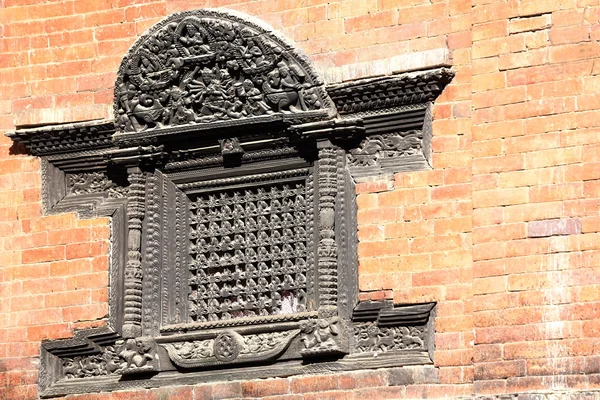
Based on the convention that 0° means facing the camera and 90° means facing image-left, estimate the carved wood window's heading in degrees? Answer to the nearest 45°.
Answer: approximately 45°
